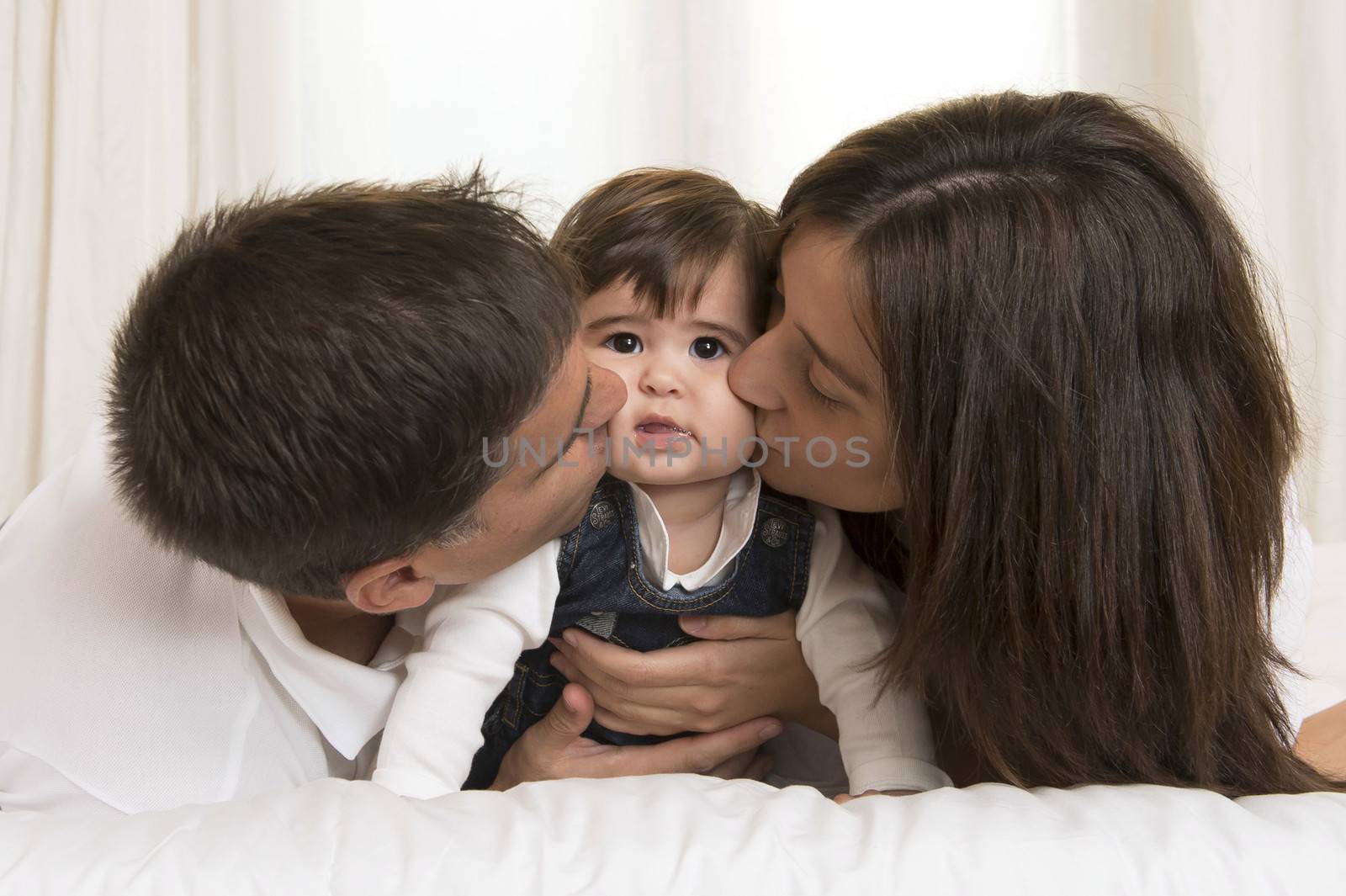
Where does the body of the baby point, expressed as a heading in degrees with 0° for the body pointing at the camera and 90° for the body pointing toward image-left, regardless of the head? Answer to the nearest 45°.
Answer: approximately 0°
